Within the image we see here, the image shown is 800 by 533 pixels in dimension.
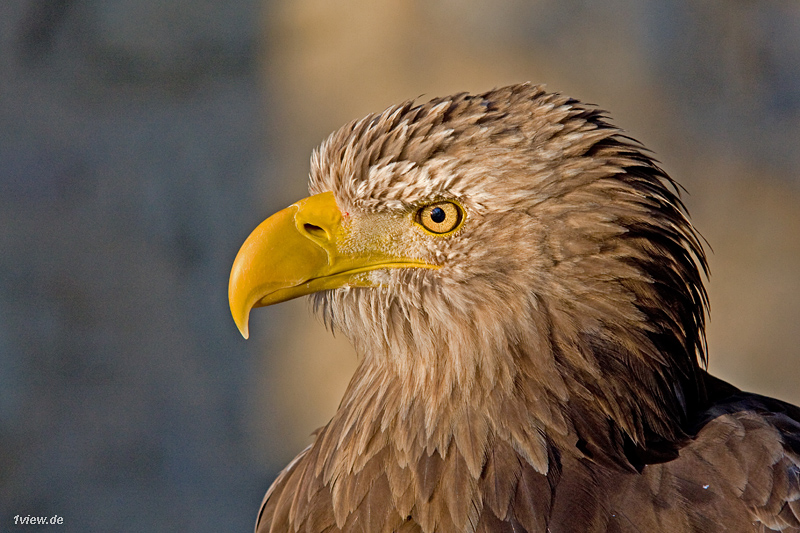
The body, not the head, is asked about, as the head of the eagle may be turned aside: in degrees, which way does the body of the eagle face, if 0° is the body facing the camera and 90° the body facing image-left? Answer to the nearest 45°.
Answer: approximately 90°
